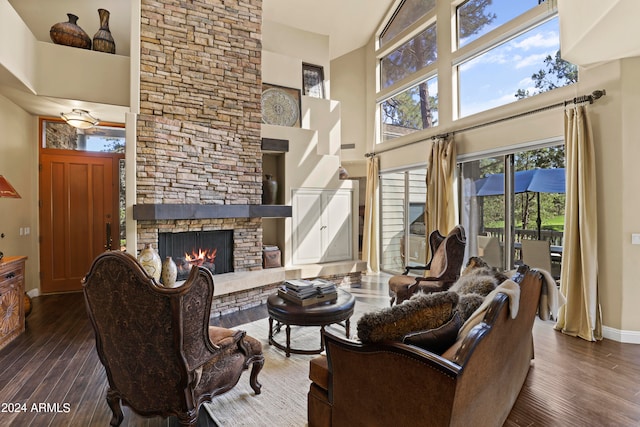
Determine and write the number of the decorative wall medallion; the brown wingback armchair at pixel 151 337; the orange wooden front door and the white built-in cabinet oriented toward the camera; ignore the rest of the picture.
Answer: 3

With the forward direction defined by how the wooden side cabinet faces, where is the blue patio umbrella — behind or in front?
in front

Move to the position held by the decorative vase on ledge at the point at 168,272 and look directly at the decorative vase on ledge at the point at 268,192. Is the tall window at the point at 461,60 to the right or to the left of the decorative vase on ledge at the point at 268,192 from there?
right

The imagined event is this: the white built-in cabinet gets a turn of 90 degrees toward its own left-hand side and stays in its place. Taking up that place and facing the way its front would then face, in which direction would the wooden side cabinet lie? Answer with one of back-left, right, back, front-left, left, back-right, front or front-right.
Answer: back-right

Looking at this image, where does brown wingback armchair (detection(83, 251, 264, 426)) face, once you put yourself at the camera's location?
facing away from the viewer and to the right of the viewer

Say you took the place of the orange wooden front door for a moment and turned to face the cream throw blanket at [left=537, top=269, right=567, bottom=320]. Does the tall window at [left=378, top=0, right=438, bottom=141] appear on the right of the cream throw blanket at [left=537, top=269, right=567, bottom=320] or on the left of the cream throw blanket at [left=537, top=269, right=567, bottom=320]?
left

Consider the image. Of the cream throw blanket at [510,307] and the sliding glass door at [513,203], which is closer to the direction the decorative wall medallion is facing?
the cream throw blanket

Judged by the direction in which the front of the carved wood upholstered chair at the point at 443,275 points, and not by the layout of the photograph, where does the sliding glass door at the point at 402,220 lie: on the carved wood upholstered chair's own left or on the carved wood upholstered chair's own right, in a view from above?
on the carved wood upholstered chair's own right

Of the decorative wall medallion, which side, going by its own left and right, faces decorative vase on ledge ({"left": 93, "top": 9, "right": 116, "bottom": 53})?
right

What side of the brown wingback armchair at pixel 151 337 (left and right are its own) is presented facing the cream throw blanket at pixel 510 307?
right

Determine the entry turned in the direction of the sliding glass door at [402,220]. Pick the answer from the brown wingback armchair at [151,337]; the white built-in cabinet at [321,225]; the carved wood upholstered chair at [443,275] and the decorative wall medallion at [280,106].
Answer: the brown wingback armchair

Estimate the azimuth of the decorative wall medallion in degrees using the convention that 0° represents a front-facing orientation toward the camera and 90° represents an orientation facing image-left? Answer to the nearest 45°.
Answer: approximately 0°

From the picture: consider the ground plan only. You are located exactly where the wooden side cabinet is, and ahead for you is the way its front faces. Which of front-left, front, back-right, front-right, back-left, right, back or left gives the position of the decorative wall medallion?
front-left

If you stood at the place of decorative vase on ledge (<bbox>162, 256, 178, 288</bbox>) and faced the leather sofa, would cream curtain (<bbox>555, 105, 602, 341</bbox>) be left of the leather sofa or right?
left
